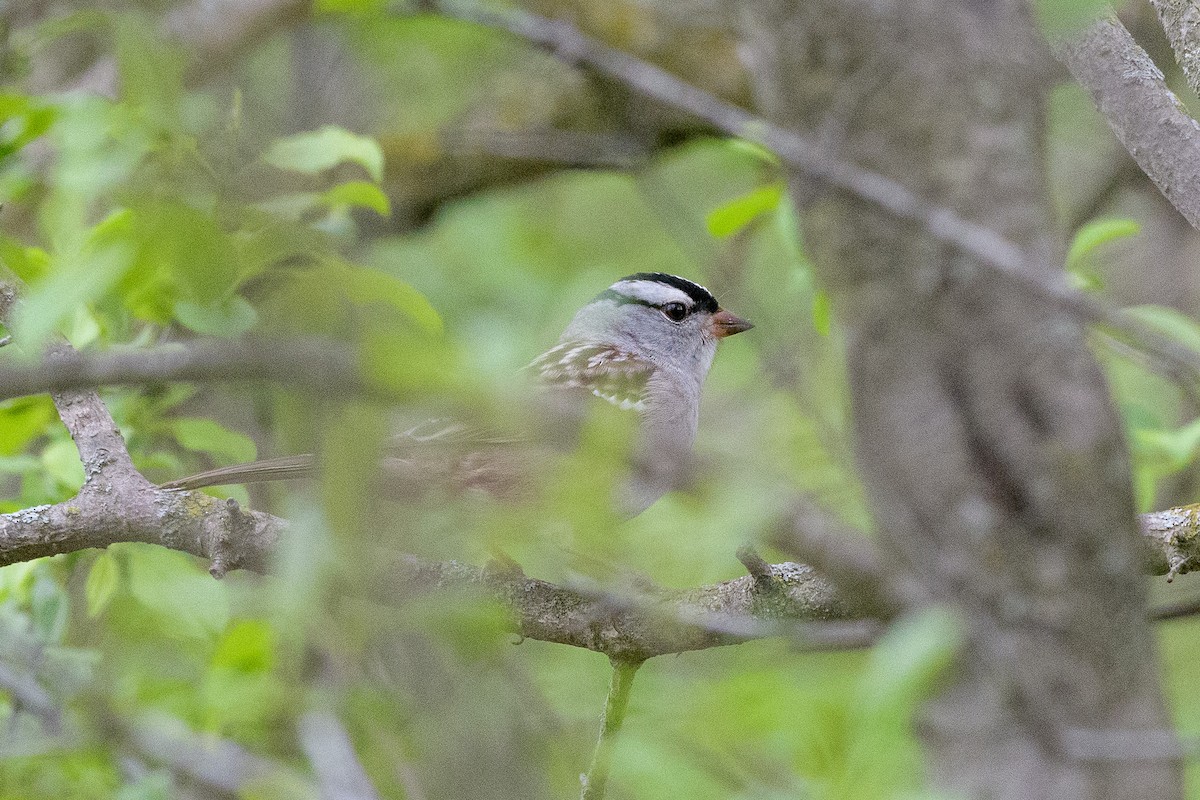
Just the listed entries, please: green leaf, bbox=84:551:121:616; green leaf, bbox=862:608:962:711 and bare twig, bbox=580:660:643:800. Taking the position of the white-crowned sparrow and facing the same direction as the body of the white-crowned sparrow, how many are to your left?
0

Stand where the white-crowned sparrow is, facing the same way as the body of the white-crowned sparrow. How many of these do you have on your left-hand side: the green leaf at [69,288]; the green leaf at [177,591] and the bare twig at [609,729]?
0

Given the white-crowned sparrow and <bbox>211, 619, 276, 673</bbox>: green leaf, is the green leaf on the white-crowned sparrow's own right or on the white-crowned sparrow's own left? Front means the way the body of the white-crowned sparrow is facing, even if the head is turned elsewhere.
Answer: on the white-crowned sparrow's own right

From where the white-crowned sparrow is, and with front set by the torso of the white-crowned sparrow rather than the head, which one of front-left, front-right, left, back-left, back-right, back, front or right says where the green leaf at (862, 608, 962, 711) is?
right

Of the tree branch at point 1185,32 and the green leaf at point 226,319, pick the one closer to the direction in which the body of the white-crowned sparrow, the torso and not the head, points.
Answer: the tree branch

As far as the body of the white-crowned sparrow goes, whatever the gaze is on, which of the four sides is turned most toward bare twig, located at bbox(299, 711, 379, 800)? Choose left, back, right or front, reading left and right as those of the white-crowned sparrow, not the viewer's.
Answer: right

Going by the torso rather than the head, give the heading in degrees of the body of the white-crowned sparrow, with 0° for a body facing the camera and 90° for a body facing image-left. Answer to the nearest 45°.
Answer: approximately 270°

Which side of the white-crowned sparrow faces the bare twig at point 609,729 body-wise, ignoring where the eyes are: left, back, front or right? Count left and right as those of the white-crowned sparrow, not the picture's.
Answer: right

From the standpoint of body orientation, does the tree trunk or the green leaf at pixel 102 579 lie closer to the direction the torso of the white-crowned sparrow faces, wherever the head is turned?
the tree trunk
